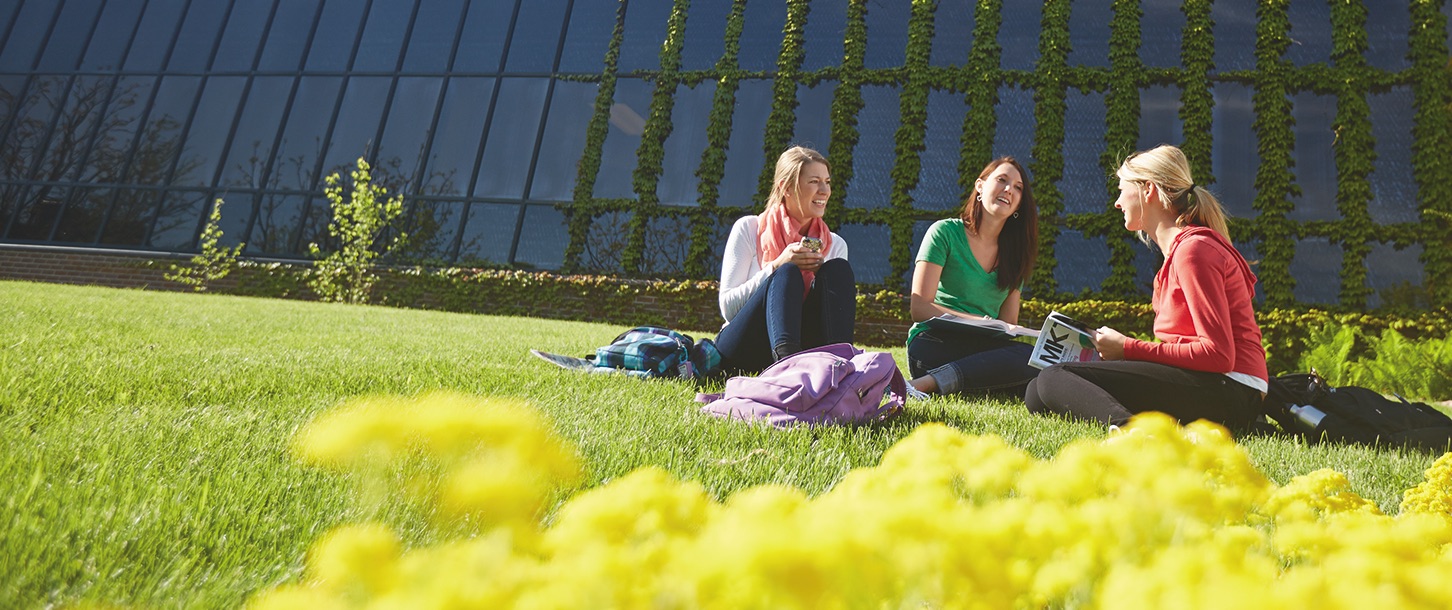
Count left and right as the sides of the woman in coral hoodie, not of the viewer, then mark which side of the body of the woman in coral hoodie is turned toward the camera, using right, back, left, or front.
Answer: left

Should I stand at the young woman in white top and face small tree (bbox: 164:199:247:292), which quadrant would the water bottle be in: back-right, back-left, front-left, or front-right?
back-right

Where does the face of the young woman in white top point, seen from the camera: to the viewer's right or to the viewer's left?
to the viewer's right

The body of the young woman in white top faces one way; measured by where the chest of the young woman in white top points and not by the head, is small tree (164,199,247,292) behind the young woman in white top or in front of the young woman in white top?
behind

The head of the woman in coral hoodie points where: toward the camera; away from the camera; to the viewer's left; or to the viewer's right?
to the viewer's left

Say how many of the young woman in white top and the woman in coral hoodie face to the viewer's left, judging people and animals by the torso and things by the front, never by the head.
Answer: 1
